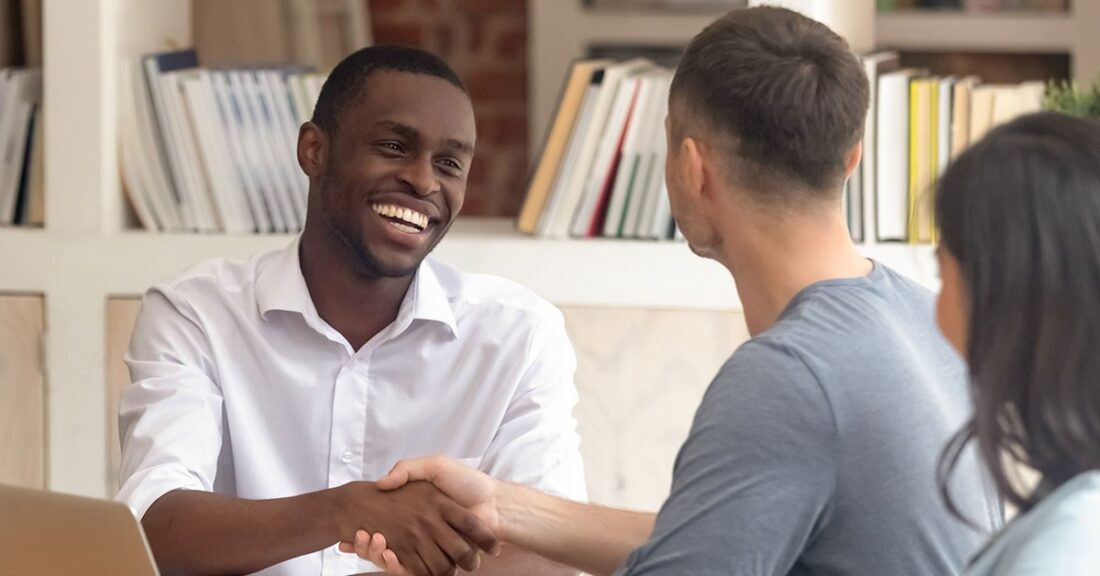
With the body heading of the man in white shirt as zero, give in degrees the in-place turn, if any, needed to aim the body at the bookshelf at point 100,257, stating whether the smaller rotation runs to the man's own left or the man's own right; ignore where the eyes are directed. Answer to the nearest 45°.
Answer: approximately 135° to the man's own right

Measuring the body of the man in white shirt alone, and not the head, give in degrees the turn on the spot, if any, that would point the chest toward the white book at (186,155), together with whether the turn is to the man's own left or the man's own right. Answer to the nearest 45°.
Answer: approximately 180°

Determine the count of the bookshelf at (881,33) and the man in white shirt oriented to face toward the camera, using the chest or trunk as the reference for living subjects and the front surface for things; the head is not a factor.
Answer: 2

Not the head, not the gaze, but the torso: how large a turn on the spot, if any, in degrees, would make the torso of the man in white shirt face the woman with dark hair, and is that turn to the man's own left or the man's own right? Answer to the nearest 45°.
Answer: approximately 45° to the man's own left

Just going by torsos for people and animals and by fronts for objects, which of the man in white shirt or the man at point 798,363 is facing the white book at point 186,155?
the man

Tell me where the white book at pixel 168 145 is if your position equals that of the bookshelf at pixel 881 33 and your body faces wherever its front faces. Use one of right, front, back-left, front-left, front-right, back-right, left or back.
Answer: front-right

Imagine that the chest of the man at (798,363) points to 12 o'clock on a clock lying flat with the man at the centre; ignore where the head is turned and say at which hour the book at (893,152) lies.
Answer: The book is roughly at 2 o'clock from the man.

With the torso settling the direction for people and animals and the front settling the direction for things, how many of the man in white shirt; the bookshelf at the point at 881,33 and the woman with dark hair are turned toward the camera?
2

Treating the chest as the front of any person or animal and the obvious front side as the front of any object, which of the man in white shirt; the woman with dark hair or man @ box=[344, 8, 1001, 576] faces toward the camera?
the man in white shirt

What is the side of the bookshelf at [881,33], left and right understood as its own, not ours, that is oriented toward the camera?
front

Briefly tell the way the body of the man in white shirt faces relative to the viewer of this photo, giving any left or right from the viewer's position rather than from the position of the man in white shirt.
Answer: facing the viewer

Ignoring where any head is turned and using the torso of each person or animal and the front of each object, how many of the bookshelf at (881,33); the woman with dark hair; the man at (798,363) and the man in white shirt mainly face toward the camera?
2

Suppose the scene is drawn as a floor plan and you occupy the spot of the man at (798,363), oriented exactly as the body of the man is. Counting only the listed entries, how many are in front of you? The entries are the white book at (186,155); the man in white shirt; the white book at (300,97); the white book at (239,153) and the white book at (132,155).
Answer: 5

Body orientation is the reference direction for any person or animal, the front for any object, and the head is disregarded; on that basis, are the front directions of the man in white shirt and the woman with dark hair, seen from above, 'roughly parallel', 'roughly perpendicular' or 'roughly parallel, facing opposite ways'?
roughly parallel, facing opposite ways

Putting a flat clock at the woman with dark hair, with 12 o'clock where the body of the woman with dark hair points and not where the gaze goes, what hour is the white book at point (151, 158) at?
The white book is roughly at 12 o'clock from the woman with dark hair.

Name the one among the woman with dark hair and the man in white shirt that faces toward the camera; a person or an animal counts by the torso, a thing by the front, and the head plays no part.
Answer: the man in white shirt

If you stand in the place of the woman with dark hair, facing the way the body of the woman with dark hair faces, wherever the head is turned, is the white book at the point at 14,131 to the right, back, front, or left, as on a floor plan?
front

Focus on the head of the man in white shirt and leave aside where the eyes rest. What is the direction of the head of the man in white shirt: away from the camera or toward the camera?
toward the camera

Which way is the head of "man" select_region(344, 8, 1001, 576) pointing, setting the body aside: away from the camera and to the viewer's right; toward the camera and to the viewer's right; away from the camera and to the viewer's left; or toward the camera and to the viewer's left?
away from the camera and to the viewer's left

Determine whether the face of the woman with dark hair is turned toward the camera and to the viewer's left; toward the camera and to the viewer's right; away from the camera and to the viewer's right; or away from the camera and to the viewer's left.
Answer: away from the camera and to the viewer's left
